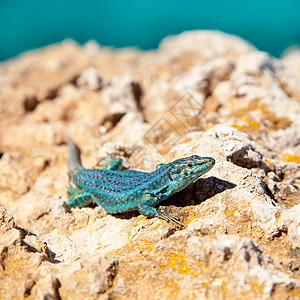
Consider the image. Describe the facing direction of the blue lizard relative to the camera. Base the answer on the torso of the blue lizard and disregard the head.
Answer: to the viewer's right
